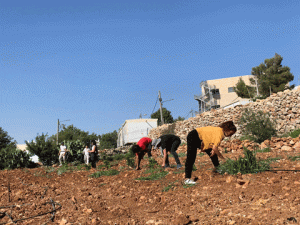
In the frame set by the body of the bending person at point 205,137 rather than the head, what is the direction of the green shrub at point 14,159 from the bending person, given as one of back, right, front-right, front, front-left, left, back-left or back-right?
back-left

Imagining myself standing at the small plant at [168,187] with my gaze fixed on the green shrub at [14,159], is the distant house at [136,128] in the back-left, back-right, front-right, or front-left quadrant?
front-right

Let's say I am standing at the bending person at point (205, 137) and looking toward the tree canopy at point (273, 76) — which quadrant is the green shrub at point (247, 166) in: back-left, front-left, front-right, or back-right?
front-right

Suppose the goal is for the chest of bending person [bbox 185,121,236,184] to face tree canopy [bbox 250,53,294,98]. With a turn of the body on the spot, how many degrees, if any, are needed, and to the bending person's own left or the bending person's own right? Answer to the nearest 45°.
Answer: approximately 90° to the bending person's own left

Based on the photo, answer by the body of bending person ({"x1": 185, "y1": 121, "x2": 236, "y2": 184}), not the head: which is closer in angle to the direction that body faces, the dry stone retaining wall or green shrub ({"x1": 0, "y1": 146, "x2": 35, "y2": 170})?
the dry stone retaining wall

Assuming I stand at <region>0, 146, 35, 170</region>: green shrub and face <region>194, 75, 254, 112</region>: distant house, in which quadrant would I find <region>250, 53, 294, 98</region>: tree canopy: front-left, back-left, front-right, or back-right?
front-right

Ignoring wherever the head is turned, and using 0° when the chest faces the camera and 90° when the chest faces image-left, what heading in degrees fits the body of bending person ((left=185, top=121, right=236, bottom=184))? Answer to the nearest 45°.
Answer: approximately 270°

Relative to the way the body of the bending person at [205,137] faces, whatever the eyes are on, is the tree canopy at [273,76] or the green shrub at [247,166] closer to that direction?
the green shrub

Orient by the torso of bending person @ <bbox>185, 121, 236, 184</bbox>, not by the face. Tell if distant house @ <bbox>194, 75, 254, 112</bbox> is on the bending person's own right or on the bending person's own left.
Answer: on the bending person's own left

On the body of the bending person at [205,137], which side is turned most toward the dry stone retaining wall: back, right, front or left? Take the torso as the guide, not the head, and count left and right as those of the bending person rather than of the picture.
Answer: left

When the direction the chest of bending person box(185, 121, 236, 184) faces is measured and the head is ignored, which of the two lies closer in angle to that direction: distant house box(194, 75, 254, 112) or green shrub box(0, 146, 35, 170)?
the distant house
